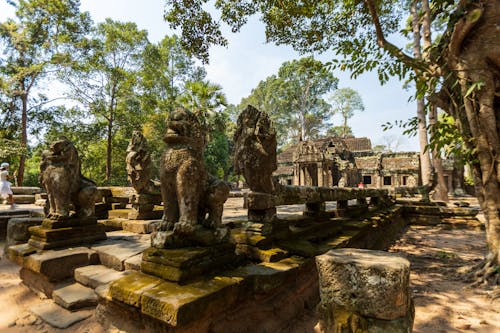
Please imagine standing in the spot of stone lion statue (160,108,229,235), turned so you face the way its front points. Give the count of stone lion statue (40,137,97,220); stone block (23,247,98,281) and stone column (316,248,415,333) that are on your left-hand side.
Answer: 1

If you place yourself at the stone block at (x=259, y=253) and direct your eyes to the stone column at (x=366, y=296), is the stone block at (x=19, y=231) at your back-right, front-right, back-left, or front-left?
back-right

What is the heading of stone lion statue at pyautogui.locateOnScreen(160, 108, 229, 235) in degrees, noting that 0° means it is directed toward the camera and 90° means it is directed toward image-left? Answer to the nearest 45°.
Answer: approximately 45°

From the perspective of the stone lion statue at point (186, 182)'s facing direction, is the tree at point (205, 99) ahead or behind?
behind

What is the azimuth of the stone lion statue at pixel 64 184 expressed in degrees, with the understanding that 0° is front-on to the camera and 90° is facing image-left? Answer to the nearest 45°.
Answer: approximately 45°

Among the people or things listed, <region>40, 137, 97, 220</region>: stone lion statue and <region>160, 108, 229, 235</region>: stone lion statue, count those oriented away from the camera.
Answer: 0
